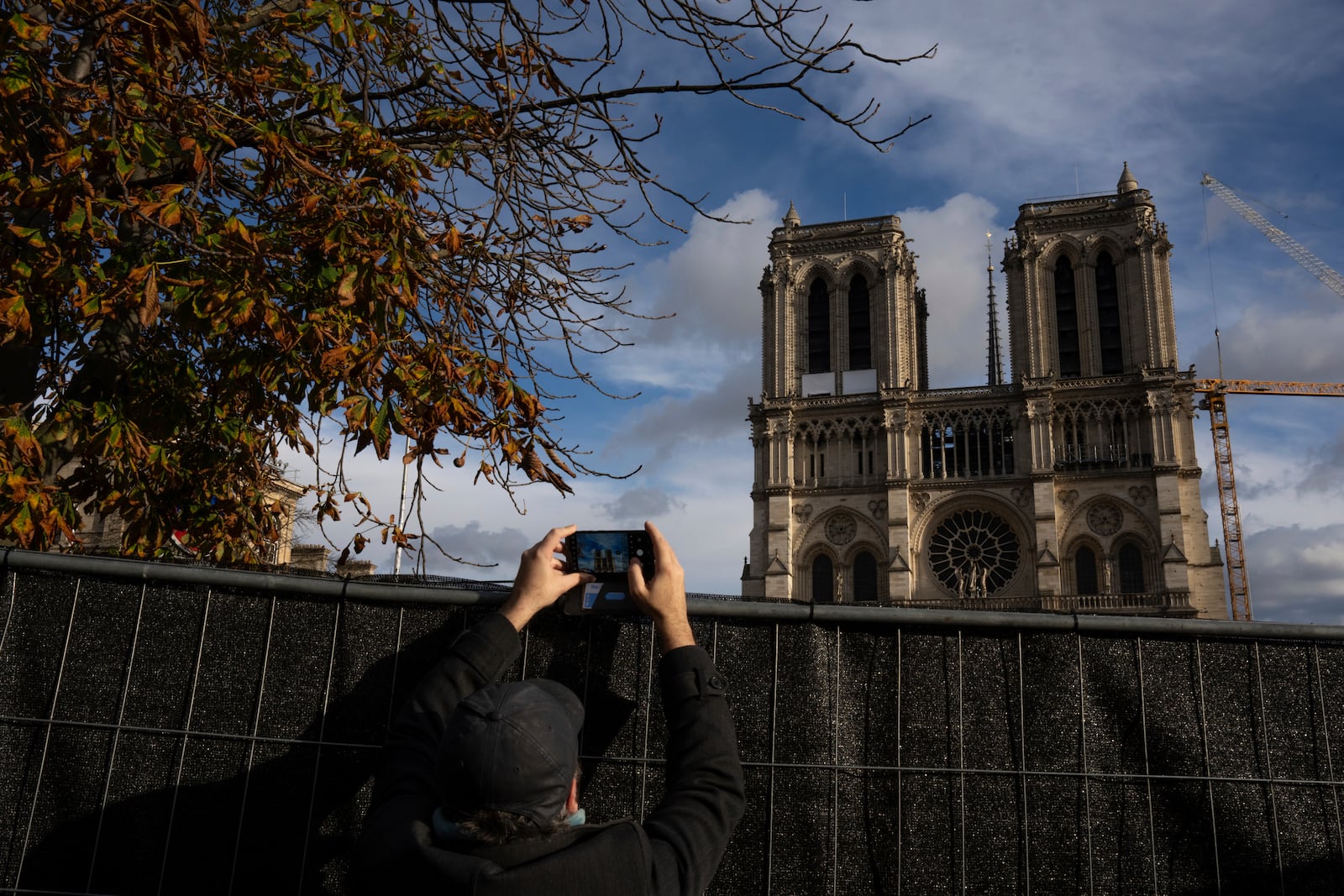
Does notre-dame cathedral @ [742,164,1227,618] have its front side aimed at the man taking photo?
yes

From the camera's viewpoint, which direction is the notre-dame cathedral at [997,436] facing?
toward the camera
